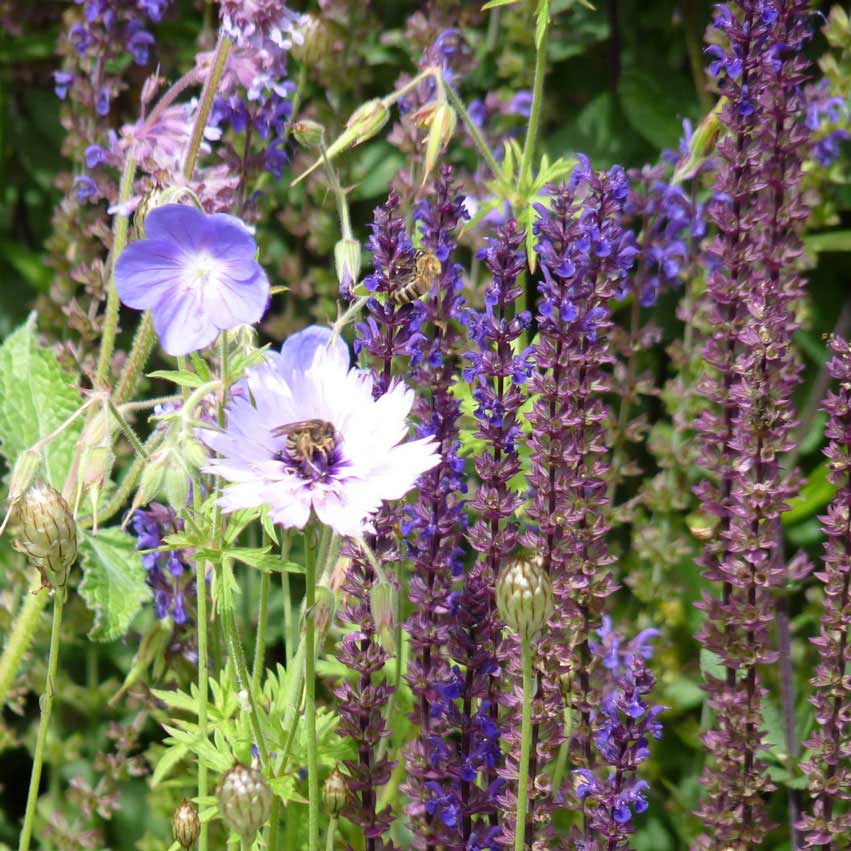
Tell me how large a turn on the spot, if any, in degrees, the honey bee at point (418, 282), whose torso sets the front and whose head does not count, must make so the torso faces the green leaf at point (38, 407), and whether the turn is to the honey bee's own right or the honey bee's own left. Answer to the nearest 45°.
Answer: approximately 135° to the honey bee's own left

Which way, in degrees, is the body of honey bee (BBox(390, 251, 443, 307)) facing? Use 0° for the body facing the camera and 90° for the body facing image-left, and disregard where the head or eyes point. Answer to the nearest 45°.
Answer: approximately 270°
